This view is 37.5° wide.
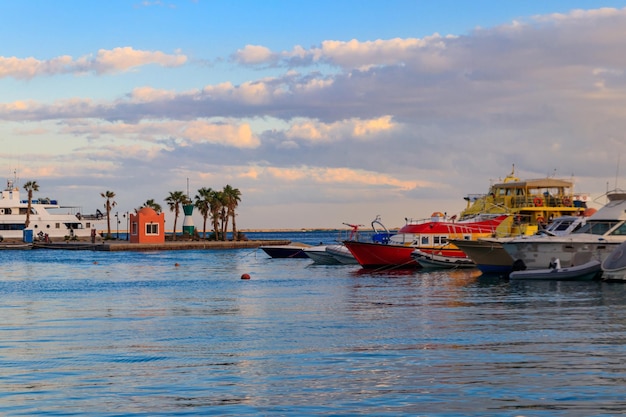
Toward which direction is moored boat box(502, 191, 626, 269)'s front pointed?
to the viewer's left
